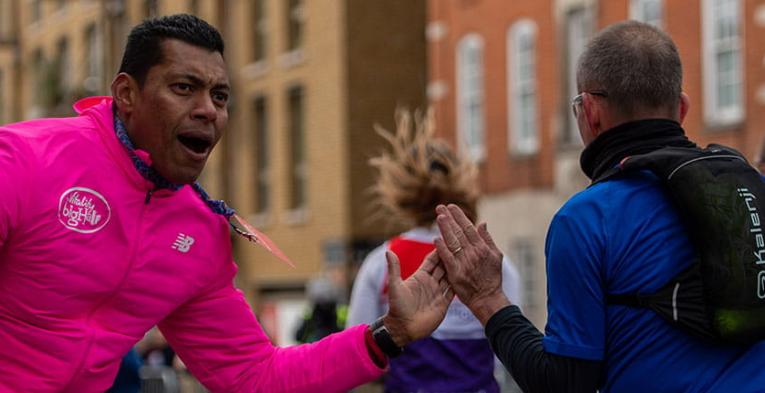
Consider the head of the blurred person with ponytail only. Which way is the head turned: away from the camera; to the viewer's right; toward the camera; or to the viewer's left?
away from the camera

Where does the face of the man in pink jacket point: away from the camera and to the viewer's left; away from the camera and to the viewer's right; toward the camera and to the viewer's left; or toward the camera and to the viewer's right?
toward the camera and to the viewer's right

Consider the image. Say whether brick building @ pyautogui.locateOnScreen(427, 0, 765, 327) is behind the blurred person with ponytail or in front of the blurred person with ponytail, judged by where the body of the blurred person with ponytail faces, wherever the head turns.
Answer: in front

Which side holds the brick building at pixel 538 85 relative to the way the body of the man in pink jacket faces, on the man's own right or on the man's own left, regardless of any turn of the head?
on the man's own left

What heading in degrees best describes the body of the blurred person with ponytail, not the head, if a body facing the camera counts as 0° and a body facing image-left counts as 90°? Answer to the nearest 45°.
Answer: approximately 180°

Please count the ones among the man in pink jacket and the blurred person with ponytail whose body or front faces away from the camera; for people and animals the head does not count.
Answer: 1

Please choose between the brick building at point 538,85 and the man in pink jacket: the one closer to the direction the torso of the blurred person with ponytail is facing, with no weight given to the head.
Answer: the brick building

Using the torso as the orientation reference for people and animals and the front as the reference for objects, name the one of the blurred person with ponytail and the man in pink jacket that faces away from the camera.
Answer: the blurred person with ponytail

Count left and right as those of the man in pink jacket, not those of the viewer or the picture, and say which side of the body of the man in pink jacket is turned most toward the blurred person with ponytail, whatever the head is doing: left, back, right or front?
left

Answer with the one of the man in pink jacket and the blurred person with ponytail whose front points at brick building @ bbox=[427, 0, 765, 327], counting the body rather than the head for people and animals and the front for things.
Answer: the blurred person with ponytail

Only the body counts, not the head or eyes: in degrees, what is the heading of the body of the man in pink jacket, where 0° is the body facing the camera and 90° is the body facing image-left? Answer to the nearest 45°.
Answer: approximately 315°

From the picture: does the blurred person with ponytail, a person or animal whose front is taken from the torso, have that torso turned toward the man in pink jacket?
no
